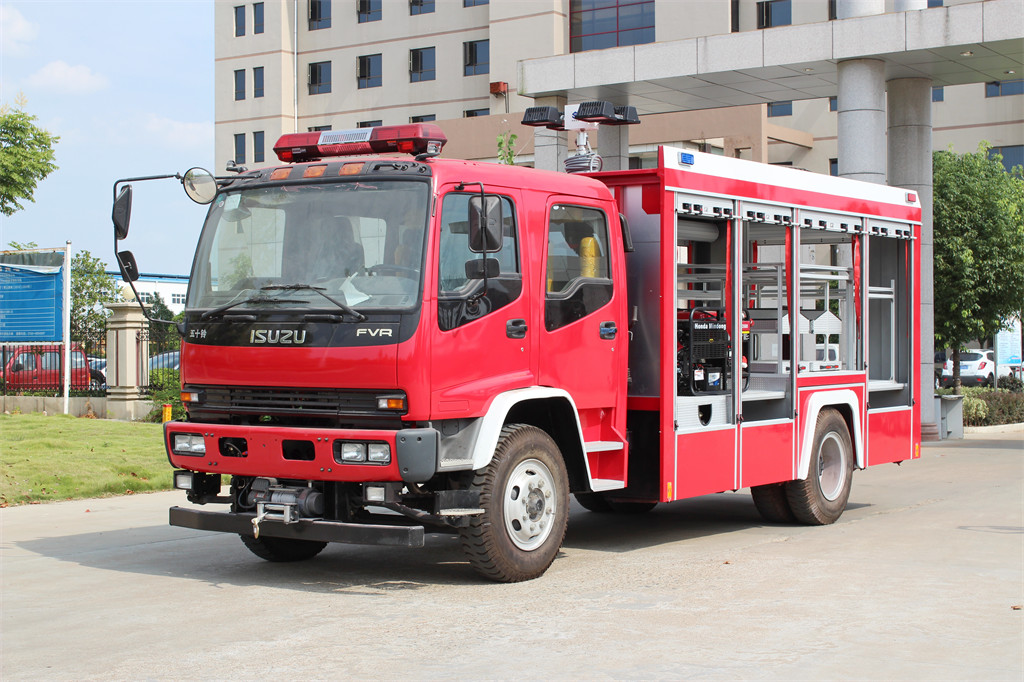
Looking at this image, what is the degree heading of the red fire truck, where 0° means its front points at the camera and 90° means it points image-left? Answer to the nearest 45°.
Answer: approximately 45°

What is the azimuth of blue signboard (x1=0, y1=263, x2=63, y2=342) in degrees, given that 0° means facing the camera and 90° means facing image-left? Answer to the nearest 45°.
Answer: approximately 0°

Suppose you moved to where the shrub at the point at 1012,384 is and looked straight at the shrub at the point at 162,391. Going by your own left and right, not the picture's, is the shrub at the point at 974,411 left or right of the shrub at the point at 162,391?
left

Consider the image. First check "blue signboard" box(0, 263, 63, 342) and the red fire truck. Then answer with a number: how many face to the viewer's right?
0

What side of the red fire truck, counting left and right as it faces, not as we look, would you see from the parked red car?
right

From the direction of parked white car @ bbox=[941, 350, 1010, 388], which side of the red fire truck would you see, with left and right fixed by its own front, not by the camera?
back

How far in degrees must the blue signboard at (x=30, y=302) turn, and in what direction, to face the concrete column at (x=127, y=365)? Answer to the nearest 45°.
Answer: approximately 90° to its left

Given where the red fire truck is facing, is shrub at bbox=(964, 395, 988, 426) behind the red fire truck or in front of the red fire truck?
behind

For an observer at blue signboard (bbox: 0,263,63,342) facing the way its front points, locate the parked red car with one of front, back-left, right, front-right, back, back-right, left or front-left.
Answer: back

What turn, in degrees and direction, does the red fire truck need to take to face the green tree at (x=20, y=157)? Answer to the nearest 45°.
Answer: approximately 90° to its right

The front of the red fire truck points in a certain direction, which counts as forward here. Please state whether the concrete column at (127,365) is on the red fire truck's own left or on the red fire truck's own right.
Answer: on the red fire truck's own right

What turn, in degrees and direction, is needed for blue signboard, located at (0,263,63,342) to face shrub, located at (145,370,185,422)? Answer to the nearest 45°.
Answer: approximately 90° to its left
